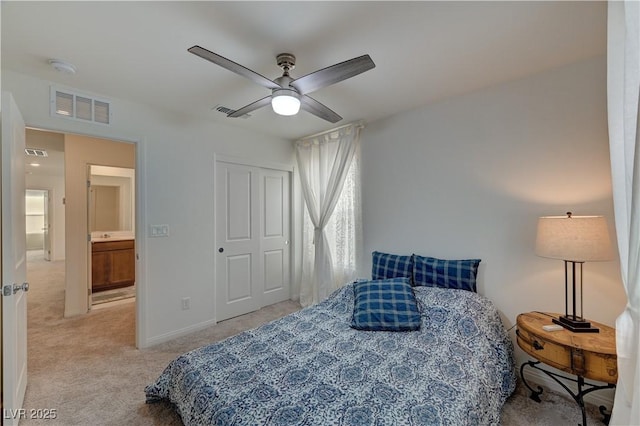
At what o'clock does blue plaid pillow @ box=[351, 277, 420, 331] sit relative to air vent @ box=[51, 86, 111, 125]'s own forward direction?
The blue plaid pillow is roughly at 12 o'clock from the air vent.

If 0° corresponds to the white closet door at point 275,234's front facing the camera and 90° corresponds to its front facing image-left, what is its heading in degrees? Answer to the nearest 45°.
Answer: approximately 315°

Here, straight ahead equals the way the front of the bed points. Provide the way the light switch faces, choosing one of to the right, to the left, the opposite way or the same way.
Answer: to the left

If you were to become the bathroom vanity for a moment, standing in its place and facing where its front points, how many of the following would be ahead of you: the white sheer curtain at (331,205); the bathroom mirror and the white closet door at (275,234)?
2

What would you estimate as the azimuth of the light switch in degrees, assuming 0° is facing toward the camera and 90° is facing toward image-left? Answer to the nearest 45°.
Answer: approximately 0°

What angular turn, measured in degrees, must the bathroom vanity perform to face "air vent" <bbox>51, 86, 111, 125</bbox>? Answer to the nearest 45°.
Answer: approximately 45° to its right

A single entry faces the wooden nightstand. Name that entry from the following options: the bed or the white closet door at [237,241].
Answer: the white closet door

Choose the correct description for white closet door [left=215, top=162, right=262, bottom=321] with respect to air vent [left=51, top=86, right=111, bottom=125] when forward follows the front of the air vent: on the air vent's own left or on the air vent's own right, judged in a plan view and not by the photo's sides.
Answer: on the air vent's own left

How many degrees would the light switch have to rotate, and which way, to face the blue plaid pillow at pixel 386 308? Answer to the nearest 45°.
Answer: approximately 45° to its left

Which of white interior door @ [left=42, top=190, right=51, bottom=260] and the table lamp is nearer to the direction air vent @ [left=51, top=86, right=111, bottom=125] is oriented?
the table lamp

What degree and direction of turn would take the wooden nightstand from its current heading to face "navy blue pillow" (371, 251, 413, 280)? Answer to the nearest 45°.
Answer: approximately 45° to its right
